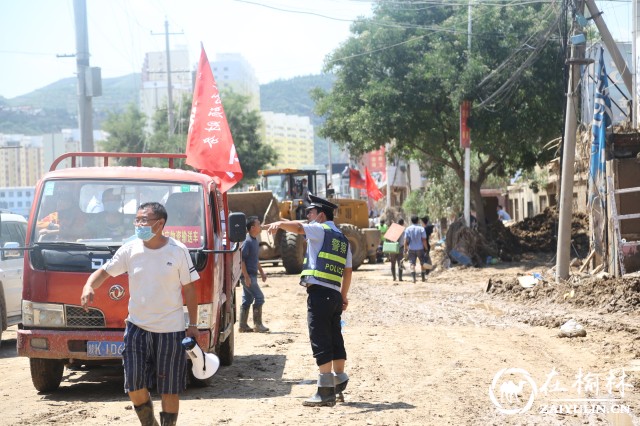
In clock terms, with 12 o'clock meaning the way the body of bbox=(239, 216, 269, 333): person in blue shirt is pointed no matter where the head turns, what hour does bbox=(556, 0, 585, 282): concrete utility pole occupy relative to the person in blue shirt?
The concrete utility pole is roughly at 11 o'clock from the person in blue shirt.

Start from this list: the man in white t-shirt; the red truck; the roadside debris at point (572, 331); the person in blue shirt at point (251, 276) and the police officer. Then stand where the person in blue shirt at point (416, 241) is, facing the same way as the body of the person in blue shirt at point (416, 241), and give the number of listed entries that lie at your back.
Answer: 5

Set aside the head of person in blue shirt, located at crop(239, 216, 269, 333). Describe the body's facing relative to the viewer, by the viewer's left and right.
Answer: facing to the right of the viewer

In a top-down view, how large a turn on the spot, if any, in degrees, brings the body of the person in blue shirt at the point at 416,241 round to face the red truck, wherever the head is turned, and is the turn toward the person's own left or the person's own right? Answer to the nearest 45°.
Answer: approximately 180°

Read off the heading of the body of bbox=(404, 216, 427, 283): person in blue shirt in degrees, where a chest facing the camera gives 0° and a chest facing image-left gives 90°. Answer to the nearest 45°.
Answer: approximately 180°

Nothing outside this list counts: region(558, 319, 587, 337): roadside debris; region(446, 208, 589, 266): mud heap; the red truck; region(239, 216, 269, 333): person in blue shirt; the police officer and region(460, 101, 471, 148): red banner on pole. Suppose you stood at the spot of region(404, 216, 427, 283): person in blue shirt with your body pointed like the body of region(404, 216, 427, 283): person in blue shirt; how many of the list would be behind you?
4

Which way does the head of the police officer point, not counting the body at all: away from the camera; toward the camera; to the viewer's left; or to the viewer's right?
to the viewer's left

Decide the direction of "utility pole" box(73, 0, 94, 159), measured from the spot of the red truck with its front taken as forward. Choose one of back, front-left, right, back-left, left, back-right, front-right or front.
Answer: back

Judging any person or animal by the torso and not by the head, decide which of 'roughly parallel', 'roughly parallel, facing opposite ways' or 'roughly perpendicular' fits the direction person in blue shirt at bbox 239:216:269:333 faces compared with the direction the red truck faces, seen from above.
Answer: roughly perpendicular

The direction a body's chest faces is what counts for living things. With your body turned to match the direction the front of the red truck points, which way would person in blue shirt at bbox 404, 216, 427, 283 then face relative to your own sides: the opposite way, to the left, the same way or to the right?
the opposite way

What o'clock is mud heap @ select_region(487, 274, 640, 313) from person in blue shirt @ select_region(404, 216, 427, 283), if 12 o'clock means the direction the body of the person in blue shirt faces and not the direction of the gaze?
The mud heap is roughly at 5 o'clock from the person in blue shirt.
